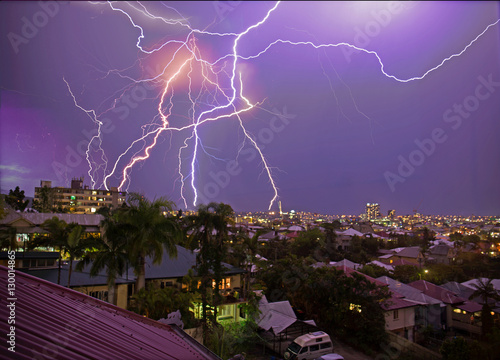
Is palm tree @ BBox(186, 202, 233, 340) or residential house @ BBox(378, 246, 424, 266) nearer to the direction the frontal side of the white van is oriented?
the palm tree

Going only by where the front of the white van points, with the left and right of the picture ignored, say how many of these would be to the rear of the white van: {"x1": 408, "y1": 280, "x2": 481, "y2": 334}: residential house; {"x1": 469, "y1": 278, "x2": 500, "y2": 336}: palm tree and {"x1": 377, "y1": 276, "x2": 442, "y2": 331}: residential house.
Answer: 3

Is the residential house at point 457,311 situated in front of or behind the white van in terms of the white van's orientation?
behind

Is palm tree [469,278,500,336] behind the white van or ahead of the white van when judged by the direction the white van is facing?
behind

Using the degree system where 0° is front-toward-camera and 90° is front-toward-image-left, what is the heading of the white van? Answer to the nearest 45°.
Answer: approximately 45°

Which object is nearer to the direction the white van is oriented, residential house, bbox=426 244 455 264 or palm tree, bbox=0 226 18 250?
the palm tree

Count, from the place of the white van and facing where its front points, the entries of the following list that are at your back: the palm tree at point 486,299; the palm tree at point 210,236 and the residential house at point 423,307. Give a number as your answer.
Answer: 2

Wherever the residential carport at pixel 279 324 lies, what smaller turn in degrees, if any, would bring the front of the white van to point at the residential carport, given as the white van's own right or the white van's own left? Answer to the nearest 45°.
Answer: approximately 90° to the white van's own right

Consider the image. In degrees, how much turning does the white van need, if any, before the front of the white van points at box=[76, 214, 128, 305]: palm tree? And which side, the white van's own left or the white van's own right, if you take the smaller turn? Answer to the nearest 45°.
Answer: approximately 45° to the white van's own right

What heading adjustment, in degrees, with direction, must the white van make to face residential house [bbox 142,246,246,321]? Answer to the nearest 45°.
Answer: approximately 90° to its right

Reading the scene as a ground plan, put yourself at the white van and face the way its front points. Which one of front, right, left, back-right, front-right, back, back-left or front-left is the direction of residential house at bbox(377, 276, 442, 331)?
back

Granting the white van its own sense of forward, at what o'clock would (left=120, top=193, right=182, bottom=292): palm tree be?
The palm tree is roughly at 1 o'clock from the white van.
